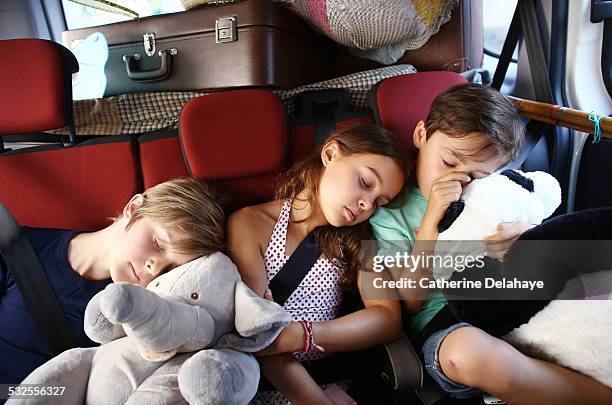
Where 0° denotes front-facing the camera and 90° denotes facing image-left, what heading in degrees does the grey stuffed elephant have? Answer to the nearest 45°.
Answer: approximately 45°

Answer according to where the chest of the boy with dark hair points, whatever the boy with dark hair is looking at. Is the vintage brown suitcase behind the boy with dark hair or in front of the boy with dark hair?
behind

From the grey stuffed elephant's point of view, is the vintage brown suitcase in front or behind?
behind

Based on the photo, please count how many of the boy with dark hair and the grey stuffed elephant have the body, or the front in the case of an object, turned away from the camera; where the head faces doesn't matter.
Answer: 0

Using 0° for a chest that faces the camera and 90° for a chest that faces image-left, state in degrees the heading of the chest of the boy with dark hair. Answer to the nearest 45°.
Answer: approximately 315°
